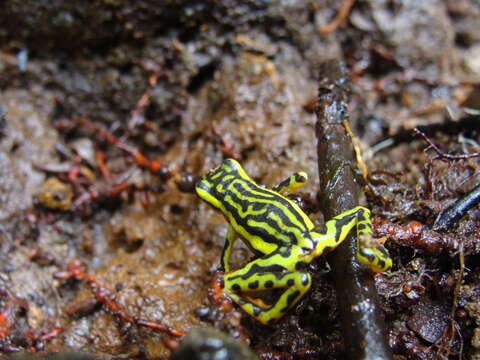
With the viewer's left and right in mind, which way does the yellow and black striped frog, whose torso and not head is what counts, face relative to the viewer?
facing away from the viewer and to the left of the viewer

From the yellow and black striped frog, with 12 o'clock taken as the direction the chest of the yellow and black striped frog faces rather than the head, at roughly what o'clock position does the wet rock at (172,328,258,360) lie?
The wet rock is roughly at 8 o'clock from the yellow and black striped frog.
